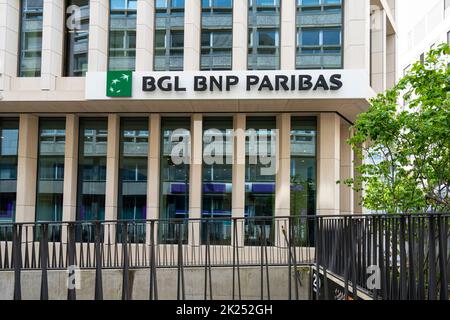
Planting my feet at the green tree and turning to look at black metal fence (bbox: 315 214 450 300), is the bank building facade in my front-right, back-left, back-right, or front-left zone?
back-right

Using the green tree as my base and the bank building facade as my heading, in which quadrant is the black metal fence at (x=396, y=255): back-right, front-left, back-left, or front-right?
back-left

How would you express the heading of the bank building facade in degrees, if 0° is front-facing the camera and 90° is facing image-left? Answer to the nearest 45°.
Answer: approximately 0°

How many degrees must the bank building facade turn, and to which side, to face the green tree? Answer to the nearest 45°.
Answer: approximately 45° to its left

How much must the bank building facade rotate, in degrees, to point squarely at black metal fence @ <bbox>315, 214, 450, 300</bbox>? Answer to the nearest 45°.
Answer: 0° — it already faces it
